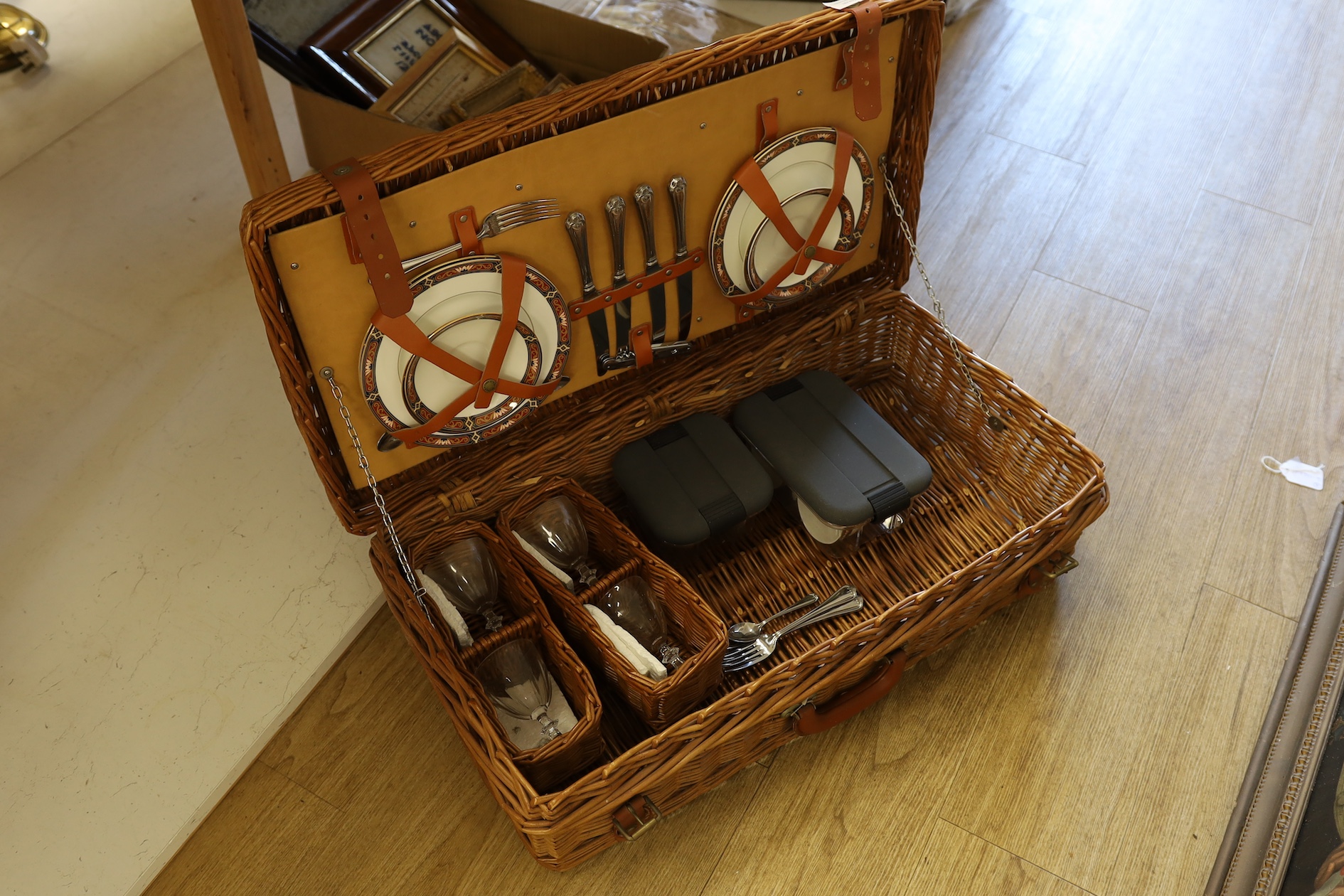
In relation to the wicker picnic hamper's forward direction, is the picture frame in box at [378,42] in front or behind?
behind

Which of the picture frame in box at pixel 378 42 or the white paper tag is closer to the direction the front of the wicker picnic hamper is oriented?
the white paper tag

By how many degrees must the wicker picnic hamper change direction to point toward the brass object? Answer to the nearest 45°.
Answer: approximately 180°

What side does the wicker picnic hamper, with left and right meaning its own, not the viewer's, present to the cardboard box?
back

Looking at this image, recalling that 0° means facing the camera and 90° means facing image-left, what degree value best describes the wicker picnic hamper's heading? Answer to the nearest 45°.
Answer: approximately 315°

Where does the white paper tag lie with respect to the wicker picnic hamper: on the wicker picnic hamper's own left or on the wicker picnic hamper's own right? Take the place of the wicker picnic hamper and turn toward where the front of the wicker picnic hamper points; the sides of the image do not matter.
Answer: on the wicker picnic hamper's own left
